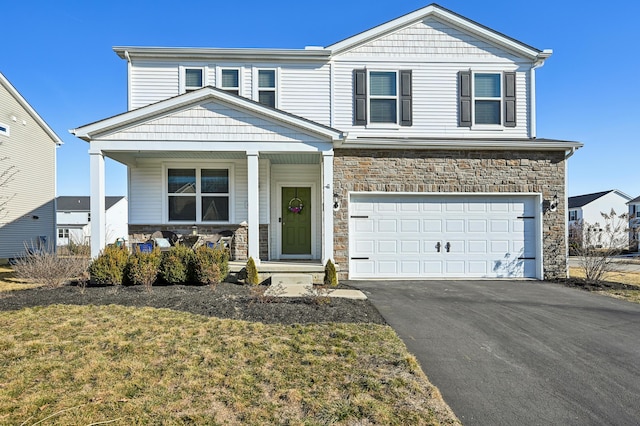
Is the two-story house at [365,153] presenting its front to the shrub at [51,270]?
no

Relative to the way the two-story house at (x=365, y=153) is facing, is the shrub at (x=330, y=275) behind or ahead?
ahead

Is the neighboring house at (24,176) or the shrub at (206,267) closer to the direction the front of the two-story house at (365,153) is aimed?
the shrub

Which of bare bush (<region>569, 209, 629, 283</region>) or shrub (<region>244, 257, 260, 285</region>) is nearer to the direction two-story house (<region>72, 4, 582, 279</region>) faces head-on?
the shrub

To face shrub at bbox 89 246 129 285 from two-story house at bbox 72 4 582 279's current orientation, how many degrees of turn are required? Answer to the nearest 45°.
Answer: approximately 45° to its right

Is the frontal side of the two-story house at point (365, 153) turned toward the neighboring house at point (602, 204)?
no

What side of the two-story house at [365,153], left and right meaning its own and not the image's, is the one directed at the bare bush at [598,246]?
left

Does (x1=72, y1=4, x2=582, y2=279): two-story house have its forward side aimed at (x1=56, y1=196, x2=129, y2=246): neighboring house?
no

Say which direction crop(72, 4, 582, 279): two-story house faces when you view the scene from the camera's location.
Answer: facing the viewer
